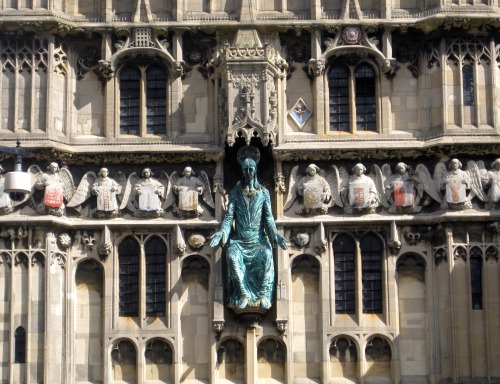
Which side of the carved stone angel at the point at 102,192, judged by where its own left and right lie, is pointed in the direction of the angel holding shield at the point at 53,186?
right

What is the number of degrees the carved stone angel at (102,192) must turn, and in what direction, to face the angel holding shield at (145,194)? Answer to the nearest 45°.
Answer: approximately 90° to its left

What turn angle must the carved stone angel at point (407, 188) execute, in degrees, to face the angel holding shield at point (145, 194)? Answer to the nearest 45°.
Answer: approximately 90° to its right

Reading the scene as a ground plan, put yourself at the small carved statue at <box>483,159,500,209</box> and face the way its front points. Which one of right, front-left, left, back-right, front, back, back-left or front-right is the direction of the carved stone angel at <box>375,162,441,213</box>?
right

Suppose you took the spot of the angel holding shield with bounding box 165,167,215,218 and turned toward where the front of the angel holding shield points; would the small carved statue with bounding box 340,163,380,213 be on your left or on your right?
on your left

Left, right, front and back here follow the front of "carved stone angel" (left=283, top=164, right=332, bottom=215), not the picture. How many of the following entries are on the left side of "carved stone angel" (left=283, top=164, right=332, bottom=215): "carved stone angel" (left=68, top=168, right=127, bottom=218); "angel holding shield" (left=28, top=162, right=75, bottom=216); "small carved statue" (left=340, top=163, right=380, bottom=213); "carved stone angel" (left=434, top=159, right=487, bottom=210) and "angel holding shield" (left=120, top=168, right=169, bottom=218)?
2

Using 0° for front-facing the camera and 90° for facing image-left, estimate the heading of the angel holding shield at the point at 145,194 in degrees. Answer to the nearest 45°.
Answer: approximately 0°

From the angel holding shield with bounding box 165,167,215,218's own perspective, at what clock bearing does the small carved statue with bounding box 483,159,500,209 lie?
The small carved statue is roughly at 9 o'clock from the angel holding shield.
